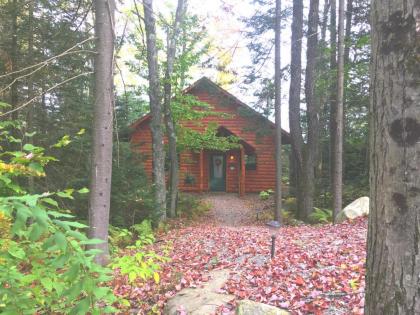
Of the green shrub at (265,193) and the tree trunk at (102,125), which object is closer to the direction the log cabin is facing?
the tree trunk

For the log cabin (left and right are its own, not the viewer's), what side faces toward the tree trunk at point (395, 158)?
front

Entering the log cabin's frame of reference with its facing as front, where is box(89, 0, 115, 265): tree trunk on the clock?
The tree trunk is roughly at 12 o'clock from the log cabin.

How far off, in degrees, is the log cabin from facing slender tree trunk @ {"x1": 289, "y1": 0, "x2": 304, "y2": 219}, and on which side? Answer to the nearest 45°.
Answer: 0° — it already faces it

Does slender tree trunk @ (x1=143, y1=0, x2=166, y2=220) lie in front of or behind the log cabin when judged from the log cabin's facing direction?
in front

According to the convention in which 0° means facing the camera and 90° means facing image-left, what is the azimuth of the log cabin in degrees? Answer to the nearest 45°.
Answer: approximately 0°

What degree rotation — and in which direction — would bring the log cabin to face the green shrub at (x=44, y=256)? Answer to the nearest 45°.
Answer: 0° — it already faces it

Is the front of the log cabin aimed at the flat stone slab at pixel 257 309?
yes

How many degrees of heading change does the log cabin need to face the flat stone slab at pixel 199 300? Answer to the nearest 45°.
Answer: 0° — it already faces it
